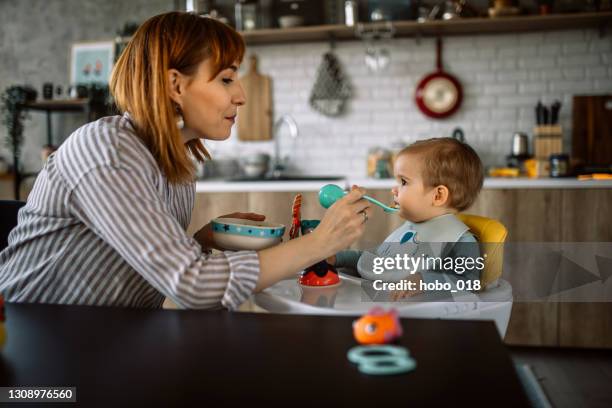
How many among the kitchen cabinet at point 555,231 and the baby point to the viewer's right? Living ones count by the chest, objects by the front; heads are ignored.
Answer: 0

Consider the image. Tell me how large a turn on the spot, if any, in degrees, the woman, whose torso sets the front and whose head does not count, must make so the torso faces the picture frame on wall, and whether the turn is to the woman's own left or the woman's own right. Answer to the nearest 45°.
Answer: approximately 90° to the woman's own left

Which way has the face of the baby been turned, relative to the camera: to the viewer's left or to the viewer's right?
to the viewer's left

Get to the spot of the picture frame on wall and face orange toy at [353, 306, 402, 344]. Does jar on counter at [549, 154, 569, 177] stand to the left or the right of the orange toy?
left

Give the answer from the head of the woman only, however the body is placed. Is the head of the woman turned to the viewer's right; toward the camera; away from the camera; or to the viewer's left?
to the viewer's right

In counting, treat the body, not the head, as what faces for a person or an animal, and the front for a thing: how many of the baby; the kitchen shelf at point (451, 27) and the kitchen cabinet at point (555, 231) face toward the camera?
2

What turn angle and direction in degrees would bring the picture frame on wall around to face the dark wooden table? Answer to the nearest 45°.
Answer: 0° — it already faces it

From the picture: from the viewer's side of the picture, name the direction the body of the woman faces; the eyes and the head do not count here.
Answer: to the viewer's right

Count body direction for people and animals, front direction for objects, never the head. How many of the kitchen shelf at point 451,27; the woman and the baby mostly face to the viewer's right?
1

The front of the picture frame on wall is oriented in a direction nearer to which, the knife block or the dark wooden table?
the dark wooden table

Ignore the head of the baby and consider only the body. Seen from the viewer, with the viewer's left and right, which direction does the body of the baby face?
facing to the left of the viewer

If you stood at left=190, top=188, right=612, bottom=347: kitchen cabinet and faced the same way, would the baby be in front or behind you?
in front
